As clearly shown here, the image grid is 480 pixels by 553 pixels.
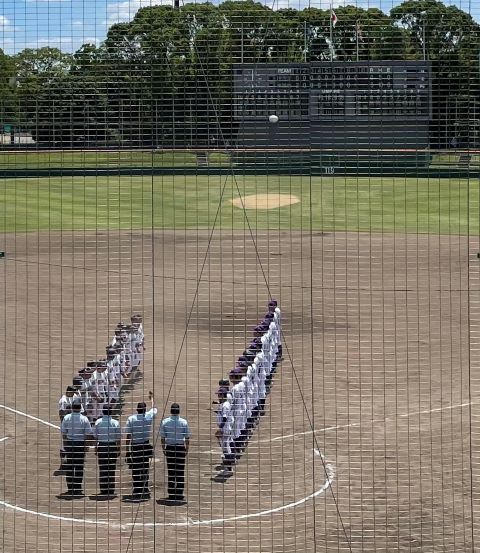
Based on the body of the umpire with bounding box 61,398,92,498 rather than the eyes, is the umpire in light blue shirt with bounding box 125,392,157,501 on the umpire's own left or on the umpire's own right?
on the umpire's own right

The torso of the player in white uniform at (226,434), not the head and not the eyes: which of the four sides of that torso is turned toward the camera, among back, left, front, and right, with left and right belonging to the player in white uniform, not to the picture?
left

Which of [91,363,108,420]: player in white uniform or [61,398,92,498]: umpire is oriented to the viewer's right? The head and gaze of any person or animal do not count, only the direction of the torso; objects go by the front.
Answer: the player in white uniform

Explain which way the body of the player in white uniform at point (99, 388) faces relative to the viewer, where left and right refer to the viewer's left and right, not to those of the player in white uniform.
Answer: facing to the right of the viewer

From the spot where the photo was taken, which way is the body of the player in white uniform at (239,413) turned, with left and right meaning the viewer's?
facing to the left of the viewer

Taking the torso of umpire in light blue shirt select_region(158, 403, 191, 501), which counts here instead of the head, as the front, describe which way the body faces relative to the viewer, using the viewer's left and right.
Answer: facing away from the viewer

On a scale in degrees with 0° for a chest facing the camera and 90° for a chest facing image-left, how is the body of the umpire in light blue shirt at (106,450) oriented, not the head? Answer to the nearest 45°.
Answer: approximately 180°

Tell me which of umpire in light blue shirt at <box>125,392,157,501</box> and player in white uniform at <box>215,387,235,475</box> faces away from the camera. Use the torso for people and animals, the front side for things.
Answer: the umpire in light blue shirt

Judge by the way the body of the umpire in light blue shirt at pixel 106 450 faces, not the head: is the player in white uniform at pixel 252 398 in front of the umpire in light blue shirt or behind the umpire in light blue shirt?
in front

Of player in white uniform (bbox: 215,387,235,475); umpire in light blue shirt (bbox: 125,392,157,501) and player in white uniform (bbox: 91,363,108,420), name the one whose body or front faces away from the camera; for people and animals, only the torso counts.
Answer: the umpire in light blue shirt

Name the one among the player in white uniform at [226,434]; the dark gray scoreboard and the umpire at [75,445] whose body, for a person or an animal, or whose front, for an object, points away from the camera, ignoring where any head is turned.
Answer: the umpire

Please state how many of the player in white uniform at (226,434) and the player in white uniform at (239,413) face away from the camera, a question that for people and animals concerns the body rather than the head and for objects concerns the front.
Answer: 0

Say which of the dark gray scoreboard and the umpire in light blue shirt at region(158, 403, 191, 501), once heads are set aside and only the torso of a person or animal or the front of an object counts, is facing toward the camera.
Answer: the dark gray scoreboard
